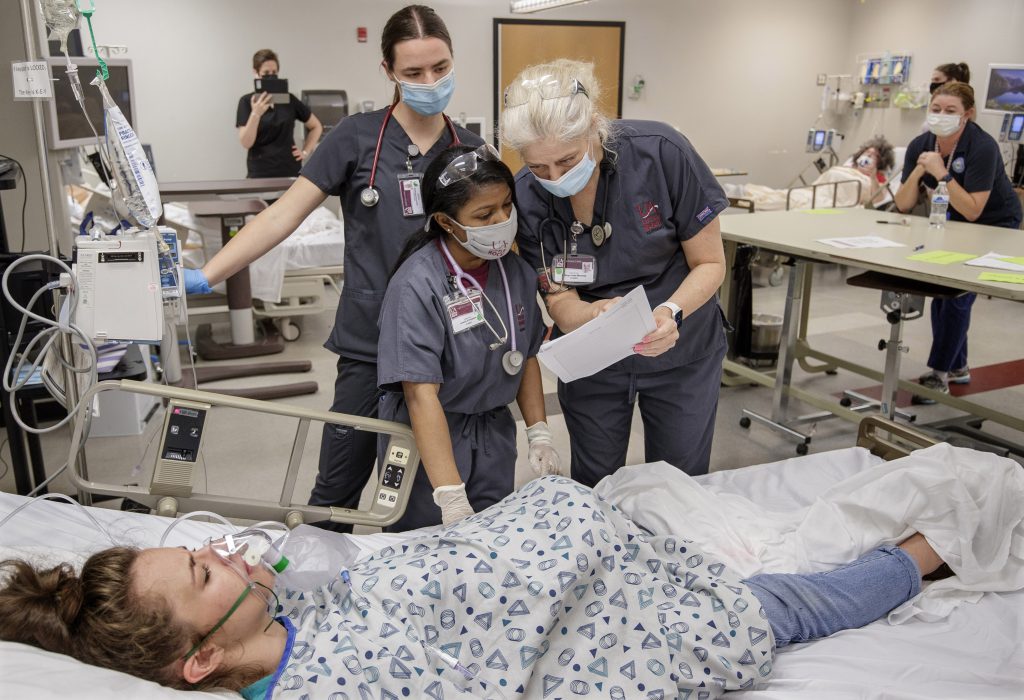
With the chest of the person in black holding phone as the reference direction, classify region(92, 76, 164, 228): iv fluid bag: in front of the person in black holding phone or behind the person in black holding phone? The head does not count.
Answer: in front

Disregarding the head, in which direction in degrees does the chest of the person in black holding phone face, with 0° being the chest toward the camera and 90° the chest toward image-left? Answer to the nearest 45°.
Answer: approximately 0°

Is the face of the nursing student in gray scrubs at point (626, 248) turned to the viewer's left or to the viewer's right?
to the viewer's left

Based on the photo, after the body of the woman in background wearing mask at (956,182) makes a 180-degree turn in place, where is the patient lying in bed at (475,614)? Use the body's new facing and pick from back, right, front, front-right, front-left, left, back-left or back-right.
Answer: back-right

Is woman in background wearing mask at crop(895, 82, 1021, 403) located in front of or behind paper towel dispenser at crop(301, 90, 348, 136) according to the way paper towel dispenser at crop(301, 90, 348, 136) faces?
in front

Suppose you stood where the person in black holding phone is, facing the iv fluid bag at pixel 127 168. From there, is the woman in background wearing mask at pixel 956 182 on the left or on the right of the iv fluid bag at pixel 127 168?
left

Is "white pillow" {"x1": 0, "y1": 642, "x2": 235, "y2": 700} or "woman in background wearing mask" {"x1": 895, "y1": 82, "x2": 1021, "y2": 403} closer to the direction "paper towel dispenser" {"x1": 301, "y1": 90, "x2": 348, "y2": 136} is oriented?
the white pillow

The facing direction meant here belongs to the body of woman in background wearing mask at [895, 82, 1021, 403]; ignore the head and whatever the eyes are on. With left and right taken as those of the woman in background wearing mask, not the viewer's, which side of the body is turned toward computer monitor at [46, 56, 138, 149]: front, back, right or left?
front

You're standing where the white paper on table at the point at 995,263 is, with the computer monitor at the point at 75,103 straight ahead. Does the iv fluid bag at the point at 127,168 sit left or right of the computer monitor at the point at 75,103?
left

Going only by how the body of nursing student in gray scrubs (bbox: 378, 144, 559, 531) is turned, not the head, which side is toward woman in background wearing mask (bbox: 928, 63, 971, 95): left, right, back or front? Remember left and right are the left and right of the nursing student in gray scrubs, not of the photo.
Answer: left

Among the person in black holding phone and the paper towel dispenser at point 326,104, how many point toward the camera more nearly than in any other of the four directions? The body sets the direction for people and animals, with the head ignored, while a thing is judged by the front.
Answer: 2
